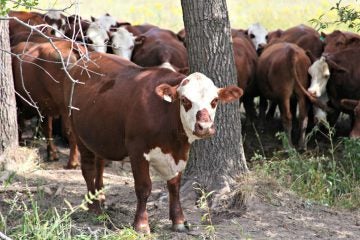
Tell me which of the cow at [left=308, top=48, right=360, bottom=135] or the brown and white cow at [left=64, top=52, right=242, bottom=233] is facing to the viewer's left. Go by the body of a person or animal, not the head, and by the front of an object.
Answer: the cow

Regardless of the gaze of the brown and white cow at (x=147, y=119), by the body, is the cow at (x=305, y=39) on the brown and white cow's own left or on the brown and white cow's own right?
on the brown and white cow's own left

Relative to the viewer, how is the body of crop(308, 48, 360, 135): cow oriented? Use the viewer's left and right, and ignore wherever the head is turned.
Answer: facing to the left of the viewer

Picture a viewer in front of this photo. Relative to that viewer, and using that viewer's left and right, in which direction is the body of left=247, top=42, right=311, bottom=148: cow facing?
facing away from the viewer and to the left of the viewer

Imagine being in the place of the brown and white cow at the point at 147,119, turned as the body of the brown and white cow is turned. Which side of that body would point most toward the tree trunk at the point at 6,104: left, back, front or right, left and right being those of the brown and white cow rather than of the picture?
back

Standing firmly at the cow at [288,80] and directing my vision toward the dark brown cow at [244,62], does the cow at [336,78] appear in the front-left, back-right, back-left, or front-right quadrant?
back-right

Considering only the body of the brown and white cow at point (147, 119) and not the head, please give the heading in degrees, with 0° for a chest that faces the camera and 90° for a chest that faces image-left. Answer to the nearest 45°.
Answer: approximately 315°

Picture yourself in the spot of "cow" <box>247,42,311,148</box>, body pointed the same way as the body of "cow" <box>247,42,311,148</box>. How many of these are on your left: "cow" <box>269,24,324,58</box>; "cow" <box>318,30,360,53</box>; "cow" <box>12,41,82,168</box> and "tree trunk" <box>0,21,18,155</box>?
2

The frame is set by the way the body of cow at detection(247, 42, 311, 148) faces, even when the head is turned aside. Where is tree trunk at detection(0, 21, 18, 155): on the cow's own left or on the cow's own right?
on the cow's own left
